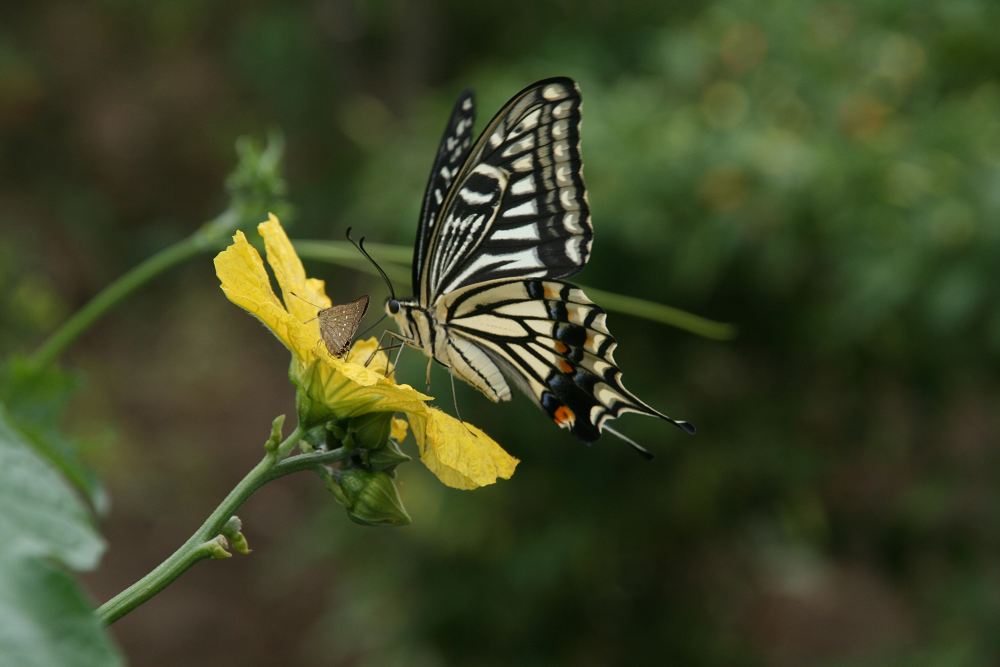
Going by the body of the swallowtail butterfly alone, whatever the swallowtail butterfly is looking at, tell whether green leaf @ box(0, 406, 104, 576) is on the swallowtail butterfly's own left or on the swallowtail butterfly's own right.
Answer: on the swallowtail butterfly's own left

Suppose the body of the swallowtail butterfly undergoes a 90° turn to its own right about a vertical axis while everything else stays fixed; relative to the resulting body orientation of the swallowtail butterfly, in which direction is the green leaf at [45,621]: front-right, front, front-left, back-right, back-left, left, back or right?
back

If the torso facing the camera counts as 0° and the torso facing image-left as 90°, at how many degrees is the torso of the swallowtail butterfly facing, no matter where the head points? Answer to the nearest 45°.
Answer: approximately 90°
